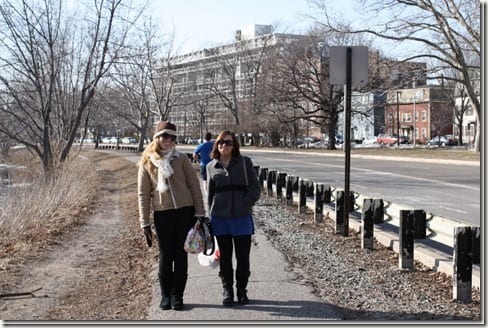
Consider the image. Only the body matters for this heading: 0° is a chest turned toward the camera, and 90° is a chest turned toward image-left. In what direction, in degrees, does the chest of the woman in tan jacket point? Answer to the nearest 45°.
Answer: approximately 0°

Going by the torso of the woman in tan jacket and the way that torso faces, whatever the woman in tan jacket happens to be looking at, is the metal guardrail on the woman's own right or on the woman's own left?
on the woman's own left

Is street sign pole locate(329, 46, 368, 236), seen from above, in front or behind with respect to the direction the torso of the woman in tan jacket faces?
behind

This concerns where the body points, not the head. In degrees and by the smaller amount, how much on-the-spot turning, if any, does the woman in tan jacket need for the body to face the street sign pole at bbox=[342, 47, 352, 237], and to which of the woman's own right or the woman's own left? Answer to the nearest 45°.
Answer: approximately 135° to the woman's own left

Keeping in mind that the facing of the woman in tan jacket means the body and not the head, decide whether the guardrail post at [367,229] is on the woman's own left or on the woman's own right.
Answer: on the woman's own left

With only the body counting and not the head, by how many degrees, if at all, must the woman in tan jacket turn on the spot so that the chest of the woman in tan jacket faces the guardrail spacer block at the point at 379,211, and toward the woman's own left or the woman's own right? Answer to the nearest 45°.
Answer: approximately 135° to the woman's own left
